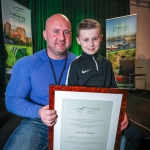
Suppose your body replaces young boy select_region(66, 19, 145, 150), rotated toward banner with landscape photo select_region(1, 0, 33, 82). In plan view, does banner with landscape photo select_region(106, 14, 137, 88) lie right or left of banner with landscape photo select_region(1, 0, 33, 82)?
right

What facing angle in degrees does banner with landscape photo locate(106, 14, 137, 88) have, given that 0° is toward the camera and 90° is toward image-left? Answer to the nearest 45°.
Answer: approximately 45°

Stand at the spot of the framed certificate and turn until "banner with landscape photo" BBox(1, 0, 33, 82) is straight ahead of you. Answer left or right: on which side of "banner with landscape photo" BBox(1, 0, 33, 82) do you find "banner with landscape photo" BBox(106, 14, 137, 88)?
right

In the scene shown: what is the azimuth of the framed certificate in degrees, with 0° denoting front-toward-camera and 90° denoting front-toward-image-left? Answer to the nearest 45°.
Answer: approximately 0°

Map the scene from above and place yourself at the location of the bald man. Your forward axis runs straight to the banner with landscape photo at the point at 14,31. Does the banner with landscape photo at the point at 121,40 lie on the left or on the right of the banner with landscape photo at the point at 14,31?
right
